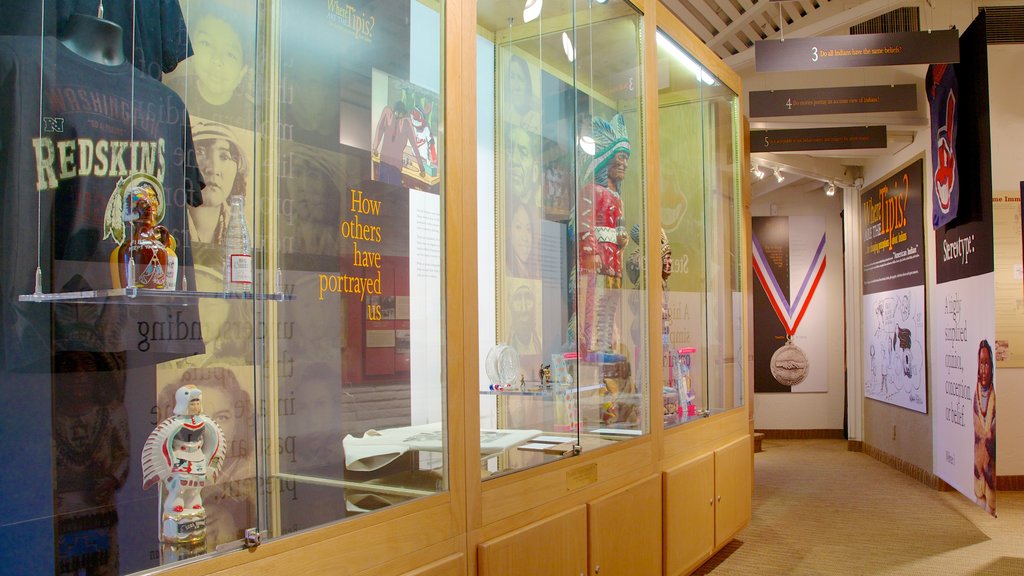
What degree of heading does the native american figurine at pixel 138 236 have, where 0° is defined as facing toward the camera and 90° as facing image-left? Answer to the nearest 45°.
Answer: approximately 315°

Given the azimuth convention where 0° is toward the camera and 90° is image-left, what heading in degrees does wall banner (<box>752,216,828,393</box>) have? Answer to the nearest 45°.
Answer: approximately 0°

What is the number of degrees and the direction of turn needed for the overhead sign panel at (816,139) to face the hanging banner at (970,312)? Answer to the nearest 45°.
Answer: approximately 45° to its left

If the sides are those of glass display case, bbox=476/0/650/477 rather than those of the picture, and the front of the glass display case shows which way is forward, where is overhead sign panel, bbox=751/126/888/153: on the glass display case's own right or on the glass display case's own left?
on the glass display case's own left

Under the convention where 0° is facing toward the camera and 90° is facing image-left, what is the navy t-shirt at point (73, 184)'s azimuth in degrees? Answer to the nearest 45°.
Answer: approximately 315°

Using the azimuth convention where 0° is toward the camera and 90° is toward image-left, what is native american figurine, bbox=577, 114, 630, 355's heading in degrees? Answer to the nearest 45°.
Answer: approximately 315°

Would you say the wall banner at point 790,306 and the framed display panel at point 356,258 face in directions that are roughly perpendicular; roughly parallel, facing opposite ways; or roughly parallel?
roughly perpendicular
